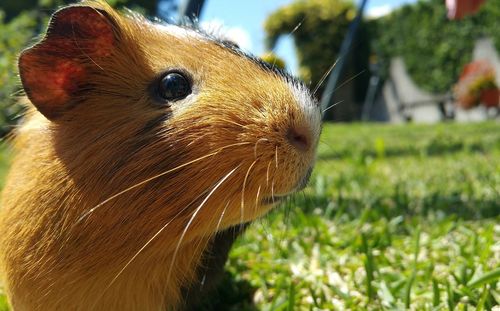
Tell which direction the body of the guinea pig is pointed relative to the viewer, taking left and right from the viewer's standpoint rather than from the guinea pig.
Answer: facing to the right of the viewer

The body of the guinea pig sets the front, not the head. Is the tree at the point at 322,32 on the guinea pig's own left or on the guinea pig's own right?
on the guinea pig's own left

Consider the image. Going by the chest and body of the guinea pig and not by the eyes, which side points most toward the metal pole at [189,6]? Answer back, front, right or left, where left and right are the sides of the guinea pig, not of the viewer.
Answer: left
